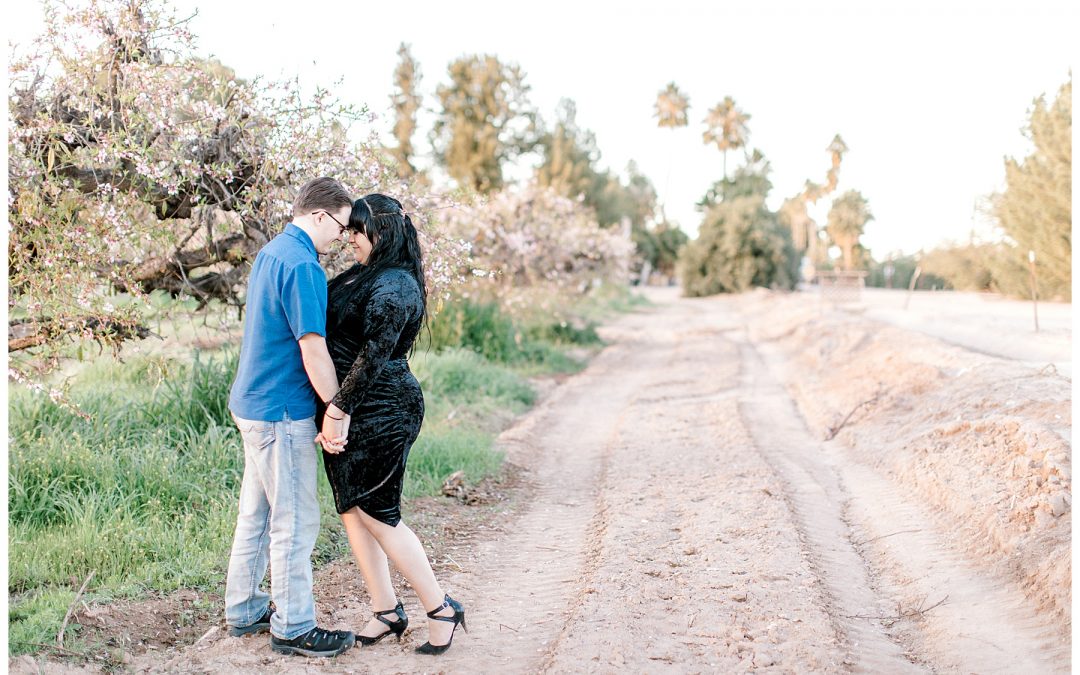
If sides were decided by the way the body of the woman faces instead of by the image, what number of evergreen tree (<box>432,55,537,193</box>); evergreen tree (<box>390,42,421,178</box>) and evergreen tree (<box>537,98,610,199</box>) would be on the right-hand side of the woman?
3

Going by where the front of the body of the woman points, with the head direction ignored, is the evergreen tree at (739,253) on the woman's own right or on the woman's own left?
on the woman's own right

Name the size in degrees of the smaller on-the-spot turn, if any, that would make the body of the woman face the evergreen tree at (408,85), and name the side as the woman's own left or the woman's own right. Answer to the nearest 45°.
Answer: approximately 90° to the woman's own right

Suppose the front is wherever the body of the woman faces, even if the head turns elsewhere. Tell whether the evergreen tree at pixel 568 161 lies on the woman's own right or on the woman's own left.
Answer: on the woman's own right

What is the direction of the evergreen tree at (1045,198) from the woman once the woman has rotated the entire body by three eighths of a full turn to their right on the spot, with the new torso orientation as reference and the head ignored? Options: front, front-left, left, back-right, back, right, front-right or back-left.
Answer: front

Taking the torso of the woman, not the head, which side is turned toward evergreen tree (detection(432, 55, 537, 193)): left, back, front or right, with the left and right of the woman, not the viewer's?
right

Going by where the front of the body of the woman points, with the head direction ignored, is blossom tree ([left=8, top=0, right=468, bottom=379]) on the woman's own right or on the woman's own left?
on the woman's own right

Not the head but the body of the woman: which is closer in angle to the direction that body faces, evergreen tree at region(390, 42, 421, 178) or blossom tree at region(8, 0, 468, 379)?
the blossom tree

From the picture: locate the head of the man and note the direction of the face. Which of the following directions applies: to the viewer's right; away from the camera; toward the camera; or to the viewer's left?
to the viewer's right

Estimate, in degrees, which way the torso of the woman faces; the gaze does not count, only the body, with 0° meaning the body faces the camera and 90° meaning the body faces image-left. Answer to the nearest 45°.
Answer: approximately 90°
